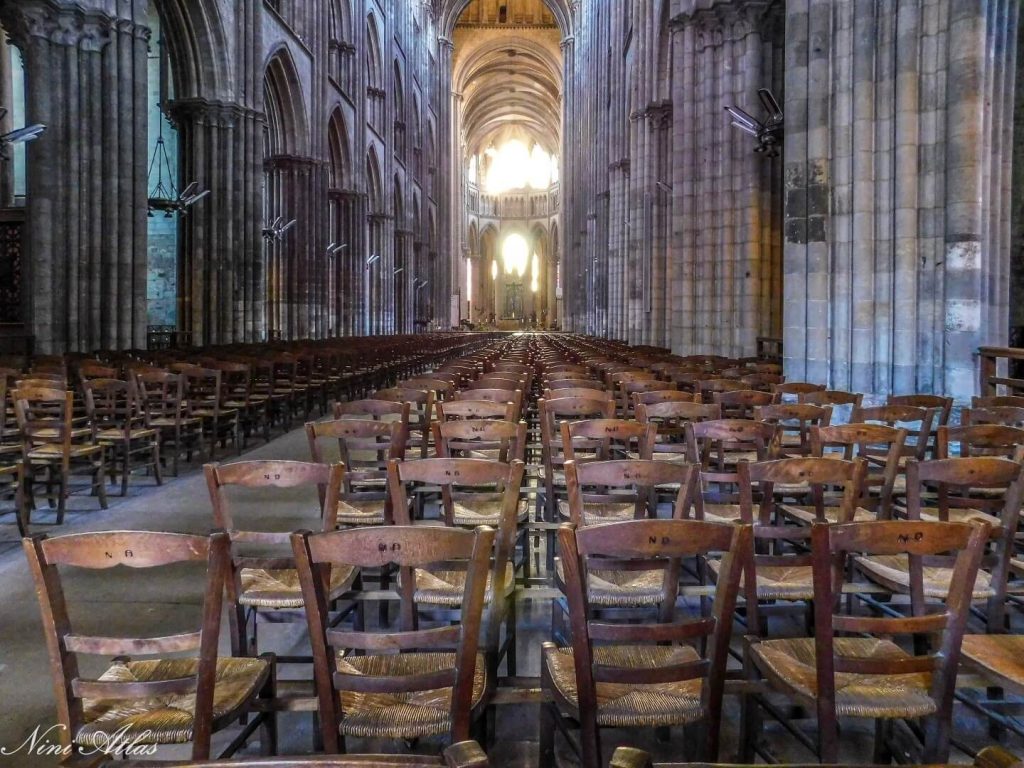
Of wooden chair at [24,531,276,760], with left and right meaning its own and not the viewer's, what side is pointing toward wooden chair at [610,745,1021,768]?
right

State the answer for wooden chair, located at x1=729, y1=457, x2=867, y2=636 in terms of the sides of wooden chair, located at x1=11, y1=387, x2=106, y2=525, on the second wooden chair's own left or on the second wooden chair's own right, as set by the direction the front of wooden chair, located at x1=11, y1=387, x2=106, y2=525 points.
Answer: on the second wooden chair's own right

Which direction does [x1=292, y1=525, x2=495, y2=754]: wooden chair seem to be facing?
away from the camera

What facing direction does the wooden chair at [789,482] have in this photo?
away from the camera

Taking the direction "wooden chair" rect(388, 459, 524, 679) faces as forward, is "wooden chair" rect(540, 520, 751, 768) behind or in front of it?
behind

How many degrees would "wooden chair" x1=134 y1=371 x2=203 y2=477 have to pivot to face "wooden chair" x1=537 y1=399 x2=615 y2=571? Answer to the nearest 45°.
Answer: approximately 90° to its right

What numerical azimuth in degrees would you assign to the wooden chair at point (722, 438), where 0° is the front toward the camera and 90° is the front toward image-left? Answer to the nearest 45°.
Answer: approximately 180°

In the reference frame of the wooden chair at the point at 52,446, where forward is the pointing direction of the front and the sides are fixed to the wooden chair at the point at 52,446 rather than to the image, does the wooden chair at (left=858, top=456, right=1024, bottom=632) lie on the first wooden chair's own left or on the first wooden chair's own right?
on the first wooden chair's own right

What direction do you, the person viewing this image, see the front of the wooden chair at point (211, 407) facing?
facing away from the viewer and to the right of the viewer

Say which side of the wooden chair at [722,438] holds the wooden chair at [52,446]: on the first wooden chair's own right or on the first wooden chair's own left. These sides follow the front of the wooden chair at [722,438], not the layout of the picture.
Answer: on the first wooden chair's own left

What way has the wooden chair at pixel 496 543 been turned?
away from the camera

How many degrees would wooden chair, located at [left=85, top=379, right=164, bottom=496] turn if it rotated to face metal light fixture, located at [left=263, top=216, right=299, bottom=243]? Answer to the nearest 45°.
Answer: approximately 45° to its left
